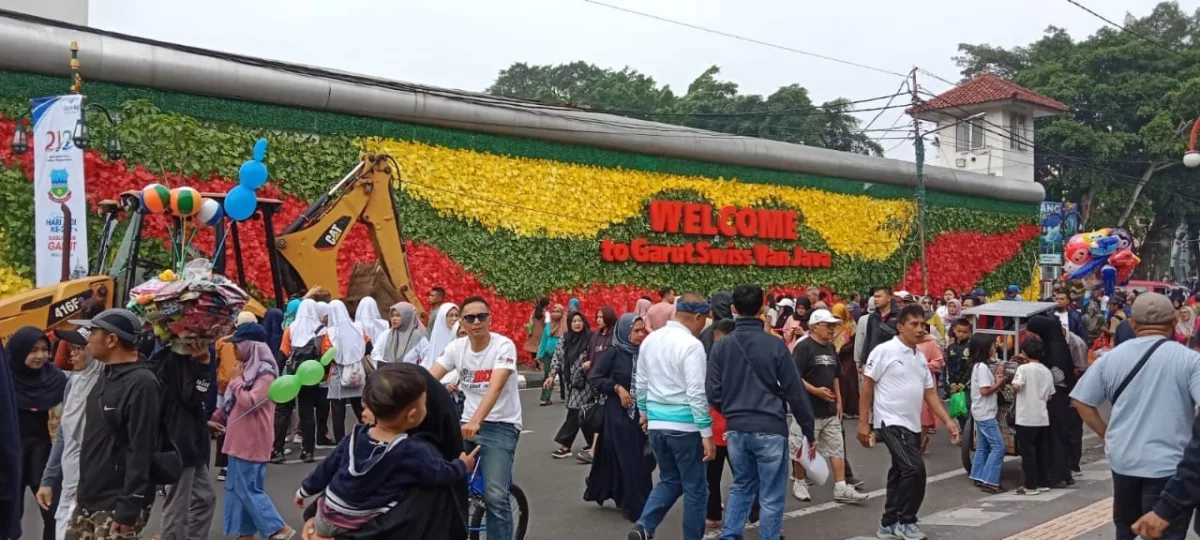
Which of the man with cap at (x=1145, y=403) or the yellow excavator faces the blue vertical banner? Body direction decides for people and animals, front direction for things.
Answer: the man with cap

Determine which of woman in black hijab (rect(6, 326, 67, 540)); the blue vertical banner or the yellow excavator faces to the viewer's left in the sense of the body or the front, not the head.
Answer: the yellow excavator

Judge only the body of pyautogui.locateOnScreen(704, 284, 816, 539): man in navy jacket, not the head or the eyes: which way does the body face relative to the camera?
away from the camera

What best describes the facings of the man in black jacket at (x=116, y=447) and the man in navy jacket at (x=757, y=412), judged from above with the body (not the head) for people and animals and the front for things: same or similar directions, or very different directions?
very different directions

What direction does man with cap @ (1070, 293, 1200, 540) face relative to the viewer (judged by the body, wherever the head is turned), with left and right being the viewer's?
facing away from the viewer

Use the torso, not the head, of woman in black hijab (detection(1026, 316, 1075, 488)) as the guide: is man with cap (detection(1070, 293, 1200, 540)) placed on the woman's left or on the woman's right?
on the woman's left

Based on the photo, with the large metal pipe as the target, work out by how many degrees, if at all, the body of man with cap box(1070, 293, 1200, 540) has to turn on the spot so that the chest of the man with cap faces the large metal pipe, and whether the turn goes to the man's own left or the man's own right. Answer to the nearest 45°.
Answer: approximately 45° to the man's own left
